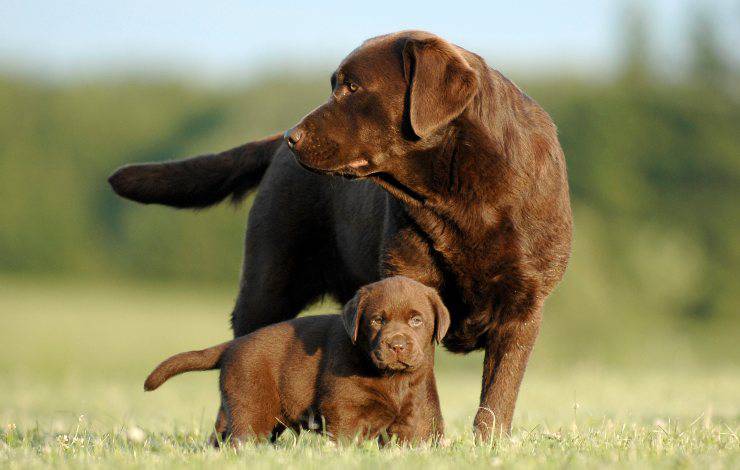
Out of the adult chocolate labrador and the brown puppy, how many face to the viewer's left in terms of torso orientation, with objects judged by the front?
0

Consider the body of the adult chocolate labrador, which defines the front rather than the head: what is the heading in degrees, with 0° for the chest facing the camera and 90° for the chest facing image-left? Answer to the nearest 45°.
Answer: approximately 315°

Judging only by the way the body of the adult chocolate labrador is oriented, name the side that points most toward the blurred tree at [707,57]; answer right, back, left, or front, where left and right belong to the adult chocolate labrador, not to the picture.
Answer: left

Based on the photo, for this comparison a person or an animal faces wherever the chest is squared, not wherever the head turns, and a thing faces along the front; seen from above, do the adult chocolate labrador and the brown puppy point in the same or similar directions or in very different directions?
same or similar directions

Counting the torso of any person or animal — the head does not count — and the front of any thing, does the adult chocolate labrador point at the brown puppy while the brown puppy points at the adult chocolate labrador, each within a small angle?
no
